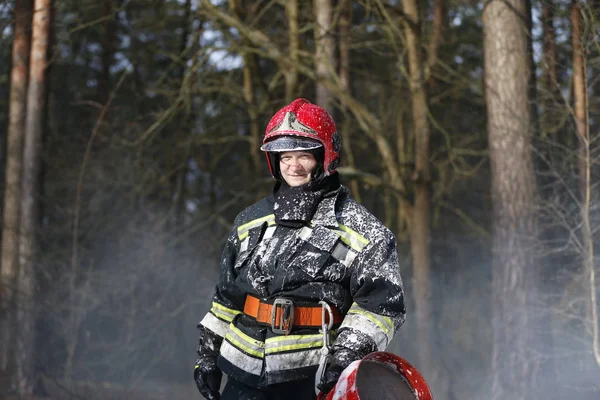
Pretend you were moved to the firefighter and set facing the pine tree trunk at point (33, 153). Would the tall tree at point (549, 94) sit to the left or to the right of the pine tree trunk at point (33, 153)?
right

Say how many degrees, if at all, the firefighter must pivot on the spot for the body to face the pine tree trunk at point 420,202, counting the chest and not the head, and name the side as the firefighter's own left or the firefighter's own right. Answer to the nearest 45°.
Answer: approximately 135° to the firefighter's own right

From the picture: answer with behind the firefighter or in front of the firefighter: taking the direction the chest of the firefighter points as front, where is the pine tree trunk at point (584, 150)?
behind

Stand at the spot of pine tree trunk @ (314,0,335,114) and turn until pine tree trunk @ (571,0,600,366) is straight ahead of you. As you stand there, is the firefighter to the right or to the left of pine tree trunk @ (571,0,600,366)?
right

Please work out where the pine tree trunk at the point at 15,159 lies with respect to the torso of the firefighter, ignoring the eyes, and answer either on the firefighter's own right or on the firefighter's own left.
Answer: on the firefighter's own right

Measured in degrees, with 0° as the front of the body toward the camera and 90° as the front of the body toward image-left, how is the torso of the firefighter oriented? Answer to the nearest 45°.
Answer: approximately 45°

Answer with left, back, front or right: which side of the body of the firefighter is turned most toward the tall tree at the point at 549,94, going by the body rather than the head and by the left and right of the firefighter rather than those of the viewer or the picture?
back

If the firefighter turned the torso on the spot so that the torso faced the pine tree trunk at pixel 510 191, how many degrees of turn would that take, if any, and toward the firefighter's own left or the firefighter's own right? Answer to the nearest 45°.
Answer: approximately 180°

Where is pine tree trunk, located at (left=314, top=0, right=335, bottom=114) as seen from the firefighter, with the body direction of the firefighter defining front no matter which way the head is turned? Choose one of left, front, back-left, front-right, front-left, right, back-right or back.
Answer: back-right
